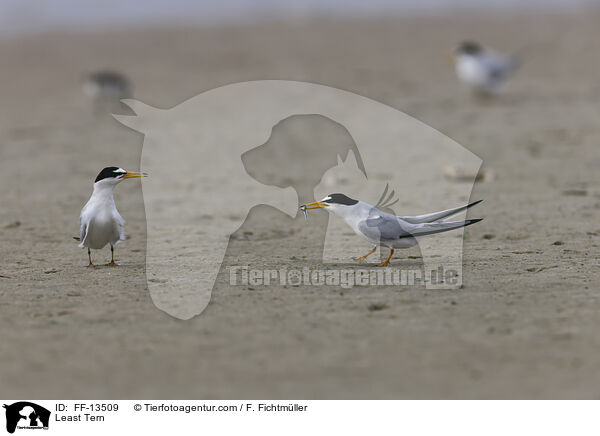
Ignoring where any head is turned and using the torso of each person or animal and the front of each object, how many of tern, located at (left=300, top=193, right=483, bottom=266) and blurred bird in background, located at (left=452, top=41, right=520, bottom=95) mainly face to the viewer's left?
2

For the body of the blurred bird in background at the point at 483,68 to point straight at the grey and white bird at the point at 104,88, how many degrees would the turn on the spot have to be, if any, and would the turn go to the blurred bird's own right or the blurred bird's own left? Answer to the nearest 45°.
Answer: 0° — it already faces it

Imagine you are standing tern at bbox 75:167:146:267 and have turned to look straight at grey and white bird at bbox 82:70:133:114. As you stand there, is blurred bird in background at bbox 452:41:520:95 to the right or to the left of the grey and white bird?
right

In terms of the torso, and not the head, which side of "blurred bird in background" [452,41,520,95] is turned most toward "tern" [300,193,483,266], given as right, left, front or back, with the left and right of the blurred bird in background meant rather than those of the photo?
left

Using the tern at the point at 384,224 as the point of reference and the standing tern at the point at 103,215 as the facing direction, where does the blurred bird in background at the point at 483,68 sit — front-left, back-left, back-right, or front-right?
back-right

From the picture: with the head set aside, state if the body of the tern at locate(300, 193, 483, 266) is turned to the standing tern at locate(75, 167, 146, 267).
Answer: yes

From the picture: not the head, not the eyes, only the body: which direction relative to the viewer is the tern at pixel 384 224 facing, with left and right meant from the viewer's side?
facing to the left of the viewer

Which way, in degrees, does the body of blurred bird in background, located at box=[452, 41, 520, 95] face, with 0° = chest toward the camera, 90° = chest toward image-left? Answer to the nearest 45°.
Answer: approximately 90°
